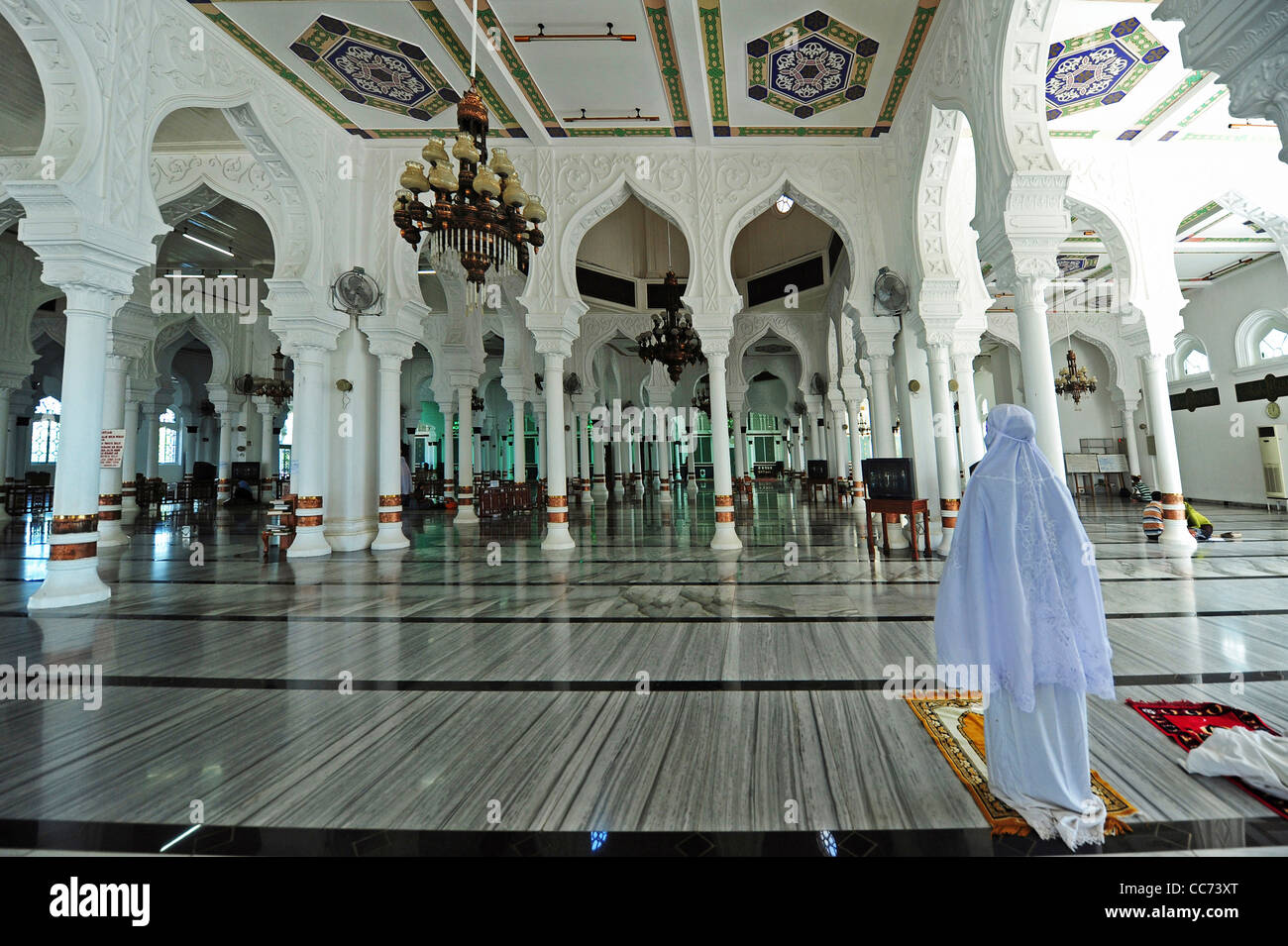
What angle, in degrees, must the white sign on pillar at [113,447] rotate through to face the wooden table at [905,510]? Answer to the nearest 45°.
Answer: approximately 45° to its left

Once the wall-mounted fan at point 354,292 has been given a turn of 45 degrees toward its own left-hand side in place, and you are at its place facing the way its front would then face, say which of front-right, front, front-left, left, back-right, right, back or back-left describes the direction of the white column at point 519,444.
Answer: left

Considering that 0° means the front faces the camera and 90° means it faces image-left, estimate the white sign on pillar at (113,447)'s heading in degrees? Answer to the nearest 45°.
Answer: approximately 0°

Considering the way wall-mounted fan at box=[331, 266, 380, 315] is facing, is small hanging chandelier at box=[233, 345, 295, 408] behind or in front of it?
behind

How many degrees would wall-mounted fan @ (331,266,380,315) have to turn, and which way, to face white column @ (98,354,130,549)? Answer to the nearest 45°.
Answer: approximately 135° to its right

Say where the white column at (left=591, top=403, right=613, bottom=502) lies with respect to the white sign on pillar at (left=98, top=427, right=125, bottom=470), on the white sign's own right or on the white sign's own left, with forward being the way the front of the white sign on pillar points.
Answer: on the white sign's own left

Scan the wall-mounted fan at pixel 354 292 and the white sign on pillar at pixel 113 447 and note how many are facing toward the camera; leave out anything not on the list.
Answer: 2

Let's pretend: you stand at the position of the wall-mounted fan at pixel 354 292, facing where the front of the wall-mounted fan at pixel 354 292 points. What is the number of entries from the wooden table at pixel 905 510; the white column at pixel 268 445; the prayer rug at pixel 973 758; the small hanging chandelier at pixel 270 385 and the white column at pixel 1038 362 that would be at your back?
2

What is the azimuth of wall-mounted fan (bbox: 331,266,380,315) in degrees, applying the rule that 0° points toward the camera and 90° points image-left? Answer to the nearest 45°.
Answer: approximately 0°
